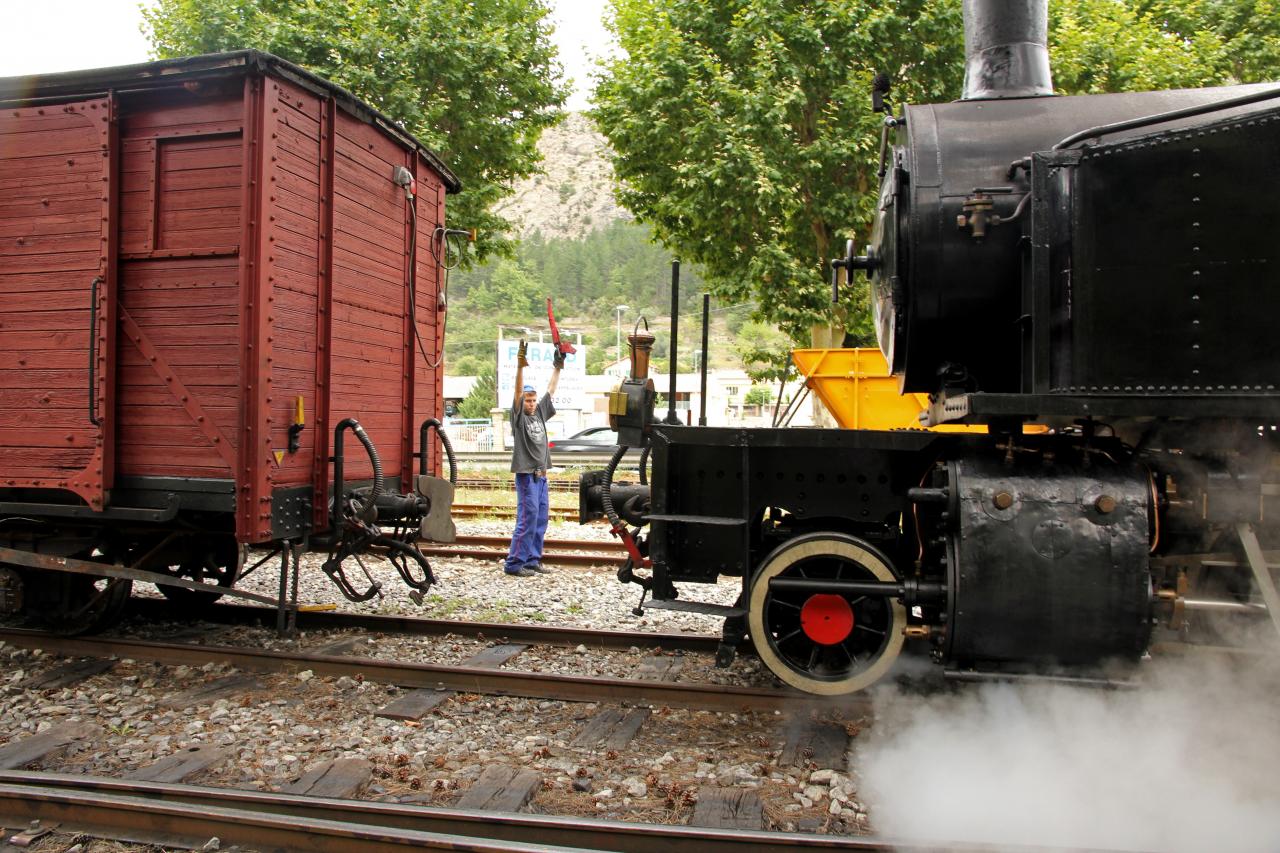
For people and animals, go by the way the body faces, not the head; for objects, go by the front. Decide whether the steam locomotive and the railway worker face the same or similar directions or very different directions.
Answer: very different directions

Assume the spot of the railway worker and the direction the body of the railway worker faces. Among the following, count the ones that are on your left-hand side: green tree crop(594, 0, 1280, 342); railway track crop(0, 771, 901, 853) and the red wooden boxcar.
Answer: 1

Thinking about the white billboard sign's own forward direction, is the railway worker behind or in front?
in front

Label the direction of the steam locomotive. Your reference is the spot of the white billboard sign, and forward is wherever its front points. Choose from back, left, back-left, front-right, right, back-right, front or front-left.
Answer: front

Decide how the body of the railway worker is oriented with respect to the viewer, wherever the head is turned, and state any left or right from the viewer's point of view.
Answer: facing the viewer and to the right of the viewer

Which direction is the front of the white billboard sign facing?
toward the camera

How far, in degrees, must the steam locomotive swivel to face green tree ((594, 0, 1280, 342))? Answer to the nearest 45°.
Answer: approximately 90° to its right

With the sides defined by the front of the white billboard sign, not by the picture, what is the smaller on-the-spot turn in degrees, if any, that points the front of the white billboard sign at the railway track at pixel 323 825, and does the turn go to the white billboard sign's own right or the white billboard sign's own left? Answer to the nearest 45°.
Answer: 0° — it already faces it

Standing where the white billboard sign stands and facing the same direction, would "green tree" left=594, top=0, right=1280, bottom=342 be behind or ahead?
ahead

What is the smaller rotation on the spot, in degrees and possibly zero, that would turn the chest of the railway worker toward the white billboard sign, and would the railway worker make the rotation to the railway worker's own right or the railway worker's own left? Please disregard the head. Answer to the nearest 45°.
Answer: approximately 135° to the railway worker's own left

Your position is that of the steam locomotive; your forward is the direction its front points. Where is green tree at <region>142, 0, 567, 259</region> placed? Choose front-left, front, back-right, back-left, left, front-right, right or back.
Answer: front-right

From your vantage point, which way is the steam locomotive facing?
to the viewer's left

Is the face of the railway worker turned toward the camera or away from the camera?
toward the camera
